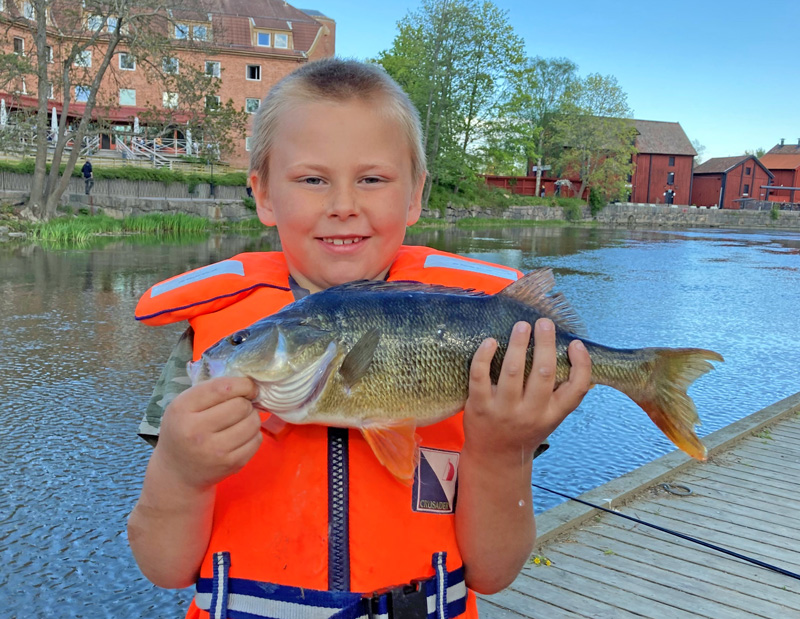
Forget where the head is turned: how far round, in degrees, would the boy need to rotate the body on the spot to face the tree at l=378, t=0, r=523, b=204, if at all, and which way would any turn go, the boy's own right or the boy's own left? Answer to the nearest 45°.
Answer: approximately 180°

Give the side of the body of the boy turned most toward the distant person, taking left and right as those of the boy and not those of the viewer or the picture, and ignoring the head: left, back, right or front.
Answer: back

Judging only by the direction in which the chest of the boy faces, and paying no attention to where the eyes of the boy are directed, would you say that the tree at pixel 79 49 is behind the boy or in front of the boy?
behind

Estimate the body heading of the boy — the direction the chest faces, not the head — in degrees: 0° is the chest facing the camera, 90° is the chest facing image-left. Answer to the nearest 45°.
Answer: approximately 0°

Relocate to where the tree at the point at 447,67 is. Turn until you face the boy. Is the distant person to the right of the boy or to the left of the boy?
right

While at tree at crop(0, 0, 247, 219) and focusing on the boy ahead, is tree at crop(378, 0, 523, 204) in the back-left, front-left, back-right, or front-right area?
back-left
